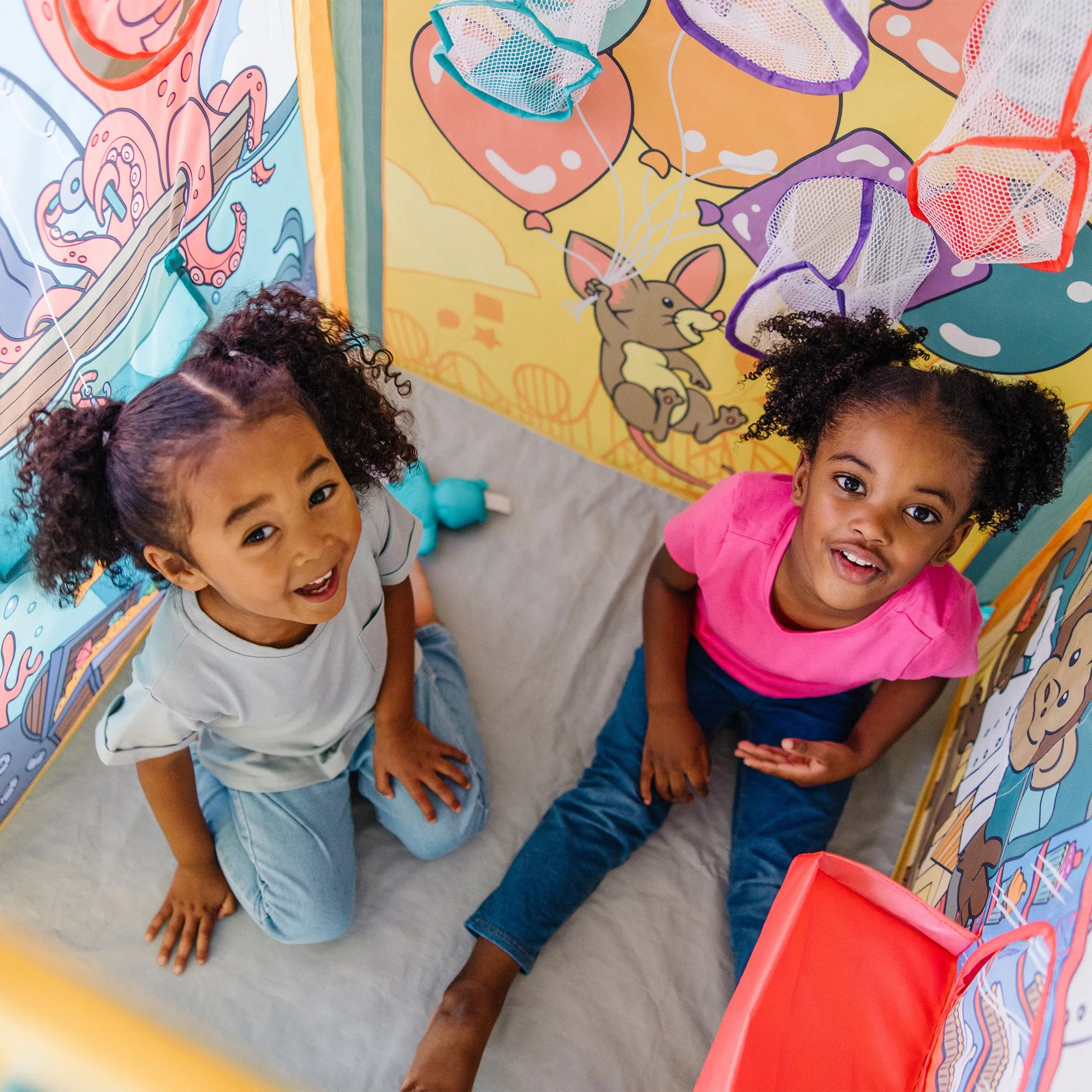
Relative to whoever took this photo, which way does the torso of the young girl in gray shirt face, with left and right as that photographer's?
facing the viewer and to the right of the viewer

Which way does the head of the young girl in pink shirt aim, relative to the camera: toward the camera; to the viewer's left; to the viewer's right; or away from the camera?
toward the camera

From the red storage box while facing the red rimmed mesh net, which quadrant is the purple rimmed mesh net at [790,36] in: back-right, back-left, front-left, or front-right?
front-left
